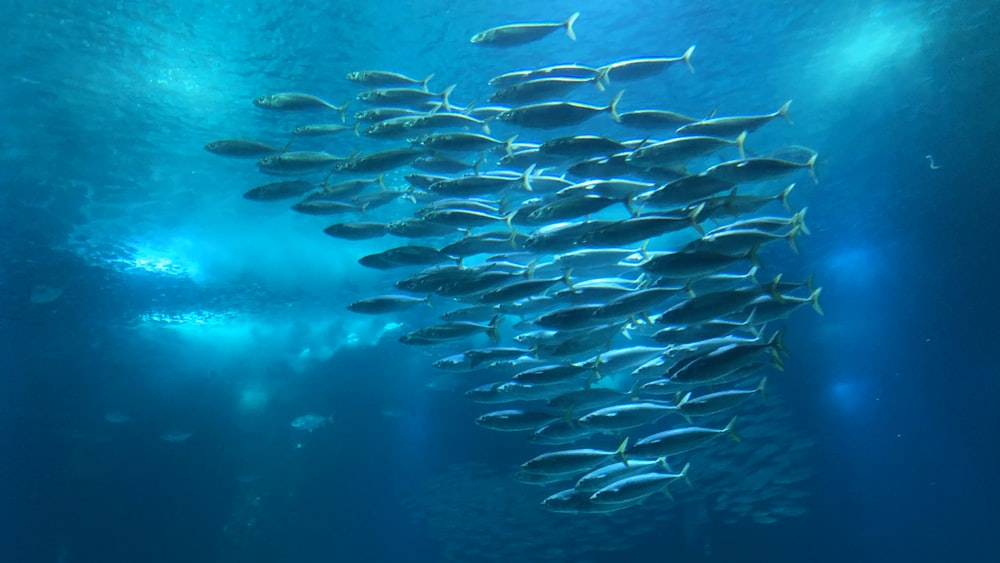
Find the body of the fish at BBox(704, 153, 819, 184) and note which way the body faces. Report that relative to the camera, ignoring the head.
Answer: to the viewer's left

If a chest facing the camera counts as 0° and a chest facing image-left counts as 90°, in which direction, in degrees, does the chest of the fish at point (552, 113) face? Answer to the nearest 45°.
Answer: approximately 90°

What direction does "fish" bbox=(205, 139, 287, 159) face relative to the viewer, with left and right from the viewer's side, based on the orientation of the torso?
facing to the left of the viewer

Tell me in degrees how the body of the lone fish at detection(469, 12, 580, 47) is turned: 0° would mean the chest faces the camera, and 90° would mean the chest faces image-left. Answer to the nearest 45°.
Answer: approximately 90°

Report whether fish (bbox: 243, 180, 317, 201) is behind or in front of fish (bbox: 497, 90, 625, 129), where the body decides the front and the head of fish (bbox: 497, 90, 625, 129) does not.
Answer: in front

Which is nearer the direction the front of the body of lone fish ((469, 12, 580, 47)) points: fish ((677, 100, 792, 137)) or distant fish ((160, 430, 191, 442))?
the distant fish

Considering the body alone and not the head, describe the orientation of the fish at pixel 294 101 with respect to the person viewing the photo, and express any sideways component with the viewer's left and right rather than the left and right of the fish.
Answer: facing to the left of the viewer
